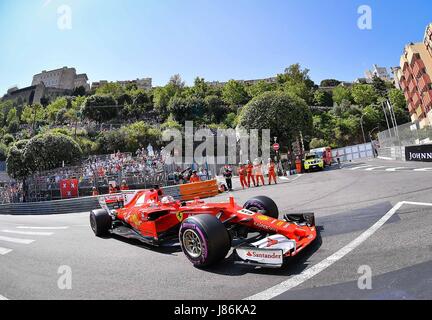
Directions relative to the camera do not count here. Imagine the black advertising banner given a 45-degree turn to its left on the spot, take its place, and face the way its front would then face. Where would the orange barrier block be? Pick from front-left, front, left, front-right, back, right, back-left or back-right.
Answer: right

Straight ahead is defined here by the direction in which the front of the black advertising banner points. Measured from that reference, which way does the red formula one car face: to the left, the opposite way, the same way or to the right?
to the left

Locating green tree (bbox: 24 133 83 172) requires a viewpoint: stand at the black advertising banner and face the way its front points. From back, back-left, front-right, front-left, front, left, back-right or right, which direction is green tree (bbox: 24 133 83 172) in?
right

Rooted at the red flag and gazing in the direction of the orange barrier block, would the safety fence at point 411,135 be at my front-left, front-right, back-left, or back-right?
front-left

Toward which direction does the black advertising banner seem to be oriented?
toward the camera

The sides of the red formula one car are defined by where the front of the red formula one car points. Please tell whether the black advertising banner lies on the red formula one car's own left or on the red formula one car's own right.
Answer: on the red formula one car's own left

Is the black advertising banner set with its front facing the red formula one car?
yes

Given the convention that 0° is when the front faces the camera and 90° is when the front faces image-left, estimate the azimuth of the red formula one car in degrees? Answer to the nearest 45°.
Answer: approximately 315°

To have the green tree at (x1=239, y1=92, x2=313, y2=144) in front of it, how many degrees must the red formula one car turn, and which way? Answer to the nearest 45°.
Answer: approximately 135° to its left
